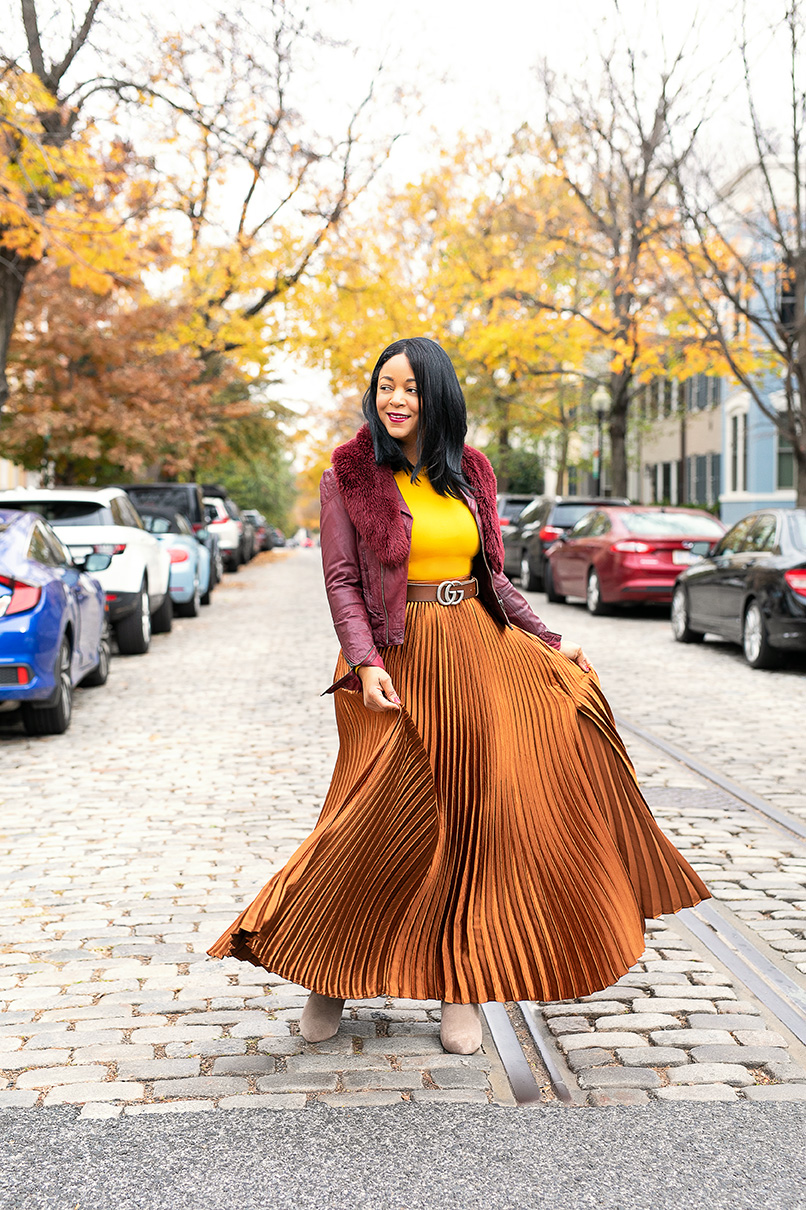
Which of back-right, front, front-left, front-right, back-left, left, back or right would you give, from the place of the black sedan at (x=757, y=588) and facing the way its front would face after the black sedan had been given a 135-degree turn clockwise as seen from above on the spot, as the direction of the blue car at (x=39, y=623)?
back-right

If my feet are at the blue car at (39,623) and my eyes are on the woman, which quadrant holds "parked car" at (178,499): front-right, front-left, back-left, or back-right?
back-left

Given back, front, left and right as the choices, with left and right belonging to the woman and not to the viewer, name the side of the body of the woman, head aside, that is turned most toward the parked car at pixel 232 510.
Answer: back

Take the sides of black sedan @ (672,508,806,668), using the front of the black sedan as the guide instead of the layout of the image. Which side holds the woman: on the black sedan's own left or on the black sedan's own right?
on the black sedan's own left

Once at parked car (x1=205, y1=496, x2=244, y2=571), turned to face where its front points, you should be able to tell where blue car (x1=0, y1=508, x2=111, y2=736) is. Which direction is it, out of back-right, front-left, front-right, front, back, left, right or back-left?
back-right

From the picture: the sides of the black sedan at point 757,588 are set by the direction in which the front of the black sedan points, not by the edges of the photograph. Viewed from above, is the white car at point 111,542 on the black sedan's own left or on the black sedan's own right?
on the black sedan's own left

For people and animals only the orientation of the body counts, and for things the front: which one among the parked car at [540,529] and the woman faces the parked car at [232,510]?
the parked car at [540,529]

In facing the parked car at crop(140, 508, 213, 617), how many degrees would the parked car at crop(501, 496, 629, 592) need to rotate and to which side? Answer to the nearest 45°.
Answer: approximately 90° to its left

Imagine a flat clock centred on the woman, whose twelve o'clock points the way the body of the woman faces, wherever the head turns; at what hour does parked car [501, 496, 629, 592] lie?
The parked car is roughly at 6 o'clock from the woman.

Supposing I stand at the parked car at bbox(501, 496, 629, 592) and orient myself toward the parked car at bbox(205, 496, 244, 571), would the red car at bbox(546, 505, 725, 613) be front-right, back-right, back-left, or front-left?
back-left

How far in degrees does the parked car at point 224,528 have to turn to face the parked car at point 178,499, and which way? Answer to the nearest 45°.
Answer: approximately 135° to its right

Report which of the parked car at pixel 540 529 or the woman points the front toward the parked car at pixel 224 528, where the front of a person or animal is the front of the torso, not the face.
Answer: the parked car at pixel 540 529

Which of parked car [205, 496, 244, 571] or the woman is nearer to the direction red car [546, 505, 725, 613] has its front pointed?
the parked car

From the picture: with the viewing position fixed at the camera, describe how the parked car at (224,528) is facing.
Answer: facing away from the viewer and to the right of the viewer

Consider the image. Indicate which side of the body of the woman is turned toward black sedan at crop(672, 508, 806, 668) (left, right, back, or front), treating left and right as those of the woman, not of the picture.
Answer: back

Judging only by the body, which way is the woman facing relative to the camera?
toward the camera
